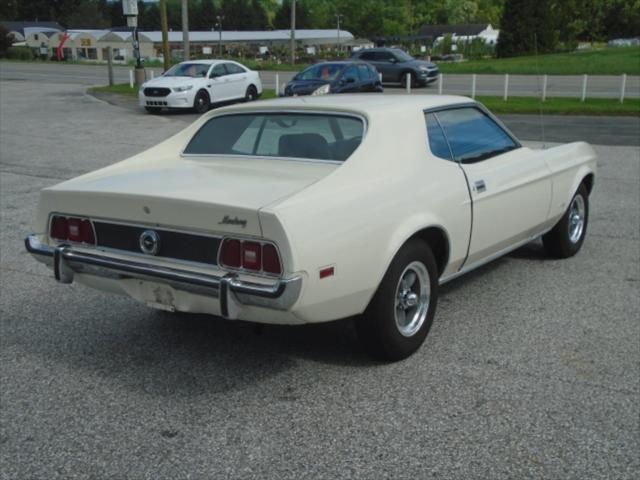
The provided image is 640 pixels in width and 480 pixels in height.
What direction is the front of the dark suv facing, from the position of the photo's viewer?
facing the viewer and to the right of the viewer

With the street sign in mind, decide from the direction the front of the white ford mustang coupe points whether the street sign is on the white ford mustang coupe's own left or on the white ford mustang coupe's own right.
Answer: on the white ford mustang coupe's own left

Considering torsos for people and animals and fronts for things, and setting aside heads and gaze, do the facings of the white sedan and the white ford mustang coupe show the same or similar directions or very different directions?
very different directions

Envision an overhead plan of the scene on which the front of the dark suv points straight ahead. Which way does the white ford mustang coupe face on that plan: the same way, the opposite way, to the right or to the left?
to the left

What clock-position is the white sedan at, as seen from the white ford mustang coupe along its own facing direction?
The white sedan is roughly at 10 o'clock from the white ford mustang coupe.

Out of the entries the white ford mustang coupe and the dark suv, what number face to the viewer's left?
0

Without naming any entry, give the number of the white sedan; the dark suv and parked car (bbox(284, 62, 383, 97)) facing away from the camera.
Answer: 0

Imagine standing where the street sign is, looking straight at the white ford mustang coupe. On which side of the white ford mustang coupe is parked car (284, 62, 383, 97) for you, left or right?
left

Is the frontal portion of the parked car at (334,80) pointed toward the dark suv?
no

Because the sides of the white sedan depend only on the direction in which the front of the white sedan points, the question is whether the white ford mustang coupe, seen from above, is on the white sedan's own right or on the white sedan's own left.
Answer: on the white sedan's own left

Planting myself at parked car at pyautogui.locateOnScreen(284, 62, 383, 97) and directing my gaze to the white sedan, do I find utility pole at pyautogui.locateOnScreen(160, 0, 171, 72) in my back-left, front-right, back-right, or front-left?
front-right

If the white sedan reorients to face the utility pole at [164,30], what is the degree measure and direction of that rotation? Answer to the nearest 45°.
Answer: approximately 135° to its right

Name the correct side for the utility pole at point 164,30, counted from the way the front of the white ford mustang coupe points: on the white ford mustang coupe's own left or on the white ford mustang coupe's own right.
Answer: on the white ford mustang coupe's own left

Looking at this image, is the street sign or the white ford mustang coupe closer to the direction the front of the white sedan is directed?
the white ford mustang coupe

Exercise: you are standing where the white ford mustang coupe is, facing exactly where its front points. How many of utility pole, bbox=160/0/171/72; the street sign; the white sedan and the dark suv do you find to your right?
0

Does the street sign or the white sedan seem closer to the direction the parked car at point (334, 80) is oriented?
the white sedan

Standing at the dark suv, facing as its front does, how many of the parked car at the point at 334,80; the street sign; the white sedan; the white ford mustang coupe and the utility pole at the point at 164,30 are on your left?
0

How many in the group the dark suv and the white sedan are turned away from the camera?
0

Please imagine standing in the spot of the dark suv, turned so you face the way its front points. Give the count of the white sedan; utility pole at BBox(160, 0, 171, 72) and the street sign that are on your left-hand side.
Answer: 0

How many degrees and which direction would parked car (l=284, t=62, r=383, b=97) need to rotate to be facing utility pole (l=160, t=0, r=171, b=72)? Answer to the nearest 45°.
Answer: approximately 90° to its right

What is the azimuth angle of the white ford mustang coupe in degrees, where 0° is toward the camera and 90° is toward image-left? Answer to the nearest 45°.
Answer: approximately 225°

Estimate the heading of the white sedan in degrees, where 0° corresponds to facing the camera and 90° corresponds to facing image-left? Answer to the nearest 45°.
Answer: approximately 45°
